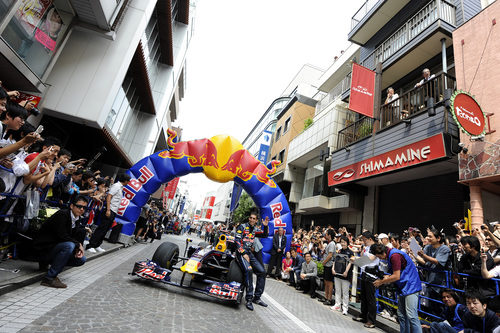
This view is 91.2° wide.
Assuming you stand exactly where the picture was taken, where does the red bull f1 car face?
facing the viewer and to the left of the viewer

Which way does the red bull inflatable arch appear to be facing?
toward the camera

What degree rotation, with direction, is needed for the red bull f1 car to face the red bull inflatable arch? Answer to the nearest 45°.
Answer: approximately 135° to its right

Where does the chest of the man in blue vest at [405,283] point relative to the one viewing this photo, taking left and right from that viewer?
facing to the left of the viewer

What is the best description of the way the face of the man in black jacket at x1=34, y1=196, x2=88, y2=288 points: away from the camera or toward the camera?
toward the camera

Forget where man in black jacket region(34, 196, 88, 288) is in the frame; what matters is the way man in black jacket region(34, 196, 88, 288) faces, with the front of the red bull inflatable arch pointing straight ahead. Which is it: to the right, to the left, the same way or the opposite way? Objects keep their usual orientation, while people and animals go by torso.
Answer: to the left

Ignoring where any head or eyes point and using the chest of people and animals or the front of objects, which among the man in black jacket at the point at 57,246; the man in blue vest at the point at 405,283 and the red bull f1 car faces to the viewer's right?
the man in black jacket

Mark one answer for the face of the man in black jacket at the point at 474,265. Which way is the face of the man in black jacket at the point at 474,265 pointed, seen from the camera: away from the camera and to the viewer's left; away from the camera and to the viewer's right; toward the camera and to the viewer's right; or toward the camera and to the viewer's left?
toward the camera and to the viewer's left

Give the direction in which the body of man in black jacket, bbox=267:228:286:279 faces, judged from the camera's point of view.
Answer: toward the camera

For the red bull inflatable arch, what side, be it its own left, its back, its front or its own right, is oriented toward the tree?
back

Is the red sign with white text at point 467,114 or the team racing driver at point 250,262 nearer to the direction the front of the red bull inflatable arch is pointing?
the team racing driver

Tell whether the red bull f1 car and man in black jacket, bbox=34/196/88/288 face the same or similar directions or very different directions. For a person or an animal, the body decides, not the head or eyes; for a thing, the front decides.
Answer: very different directions

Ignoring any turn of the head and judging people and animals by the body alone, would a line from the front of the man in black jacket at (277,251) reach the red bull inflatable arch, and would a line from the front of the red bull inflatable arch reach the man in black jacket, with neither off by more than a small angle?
no

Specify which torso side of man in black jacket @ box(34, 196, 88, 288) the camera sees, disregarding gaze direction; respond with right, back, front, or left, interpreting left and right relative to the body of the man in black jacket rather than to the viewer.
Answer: right
